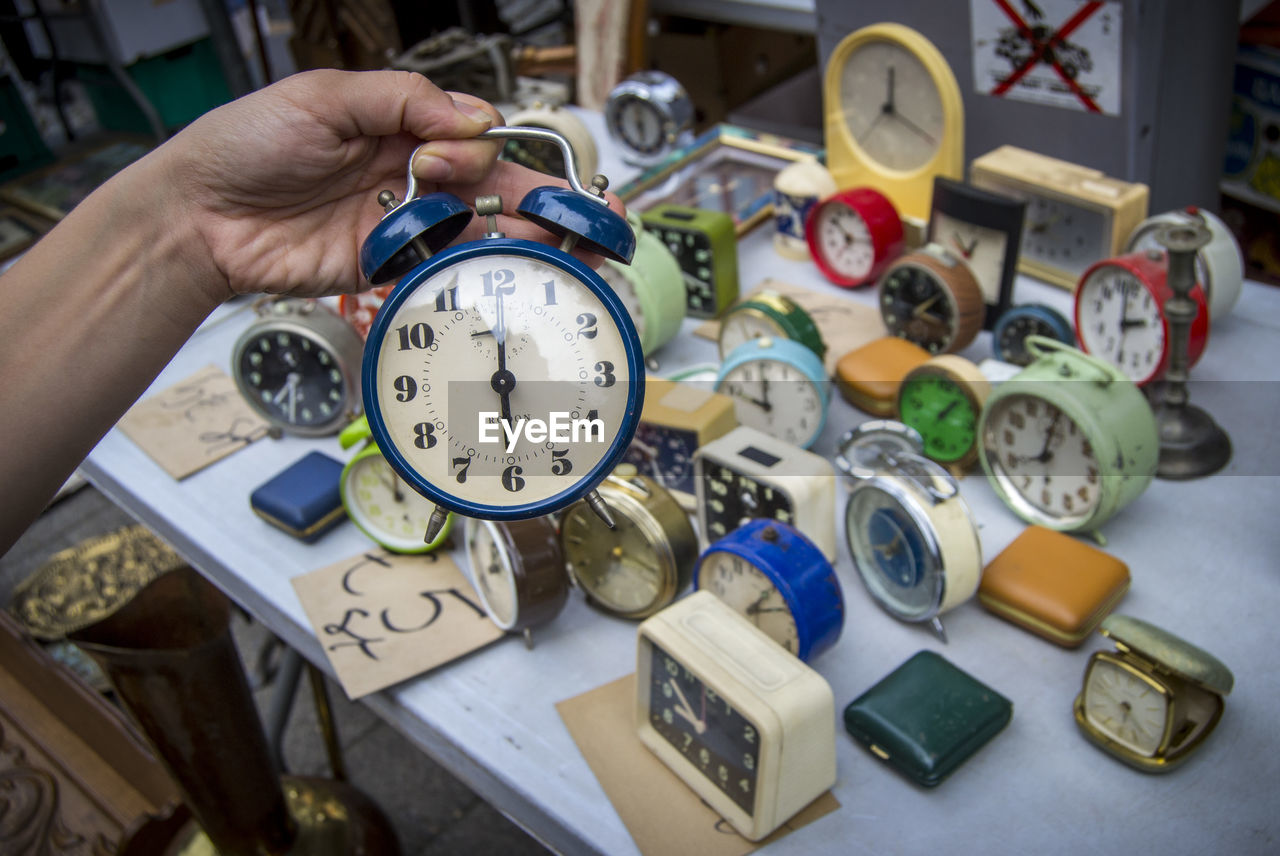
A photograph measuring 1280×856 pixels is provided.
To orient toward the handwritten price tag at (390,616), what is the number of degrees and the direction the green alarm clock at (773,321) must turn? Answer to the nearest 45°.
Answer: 0° — it already faces it

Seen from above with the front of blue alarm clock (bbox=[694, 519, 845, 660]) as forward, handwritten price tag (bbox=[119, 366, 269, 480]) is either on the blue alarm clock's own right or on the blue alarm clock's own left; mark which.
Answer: on the blue alarm clock's own right

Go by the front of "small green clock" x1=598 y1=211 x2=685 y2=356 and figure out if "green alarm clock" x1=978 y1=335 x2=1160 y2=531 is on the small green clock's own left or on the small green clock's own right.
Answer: on the small green clock's own left

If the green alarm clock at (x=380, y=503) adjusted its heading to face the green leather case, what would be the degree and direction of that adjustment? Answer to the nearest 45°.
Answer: approximately 45° to its left

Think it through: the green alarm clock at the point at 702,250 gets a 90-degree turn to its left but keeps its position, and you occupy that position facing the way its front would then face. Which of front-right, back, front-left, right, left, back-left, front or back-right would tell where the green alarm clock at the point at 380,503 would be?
right

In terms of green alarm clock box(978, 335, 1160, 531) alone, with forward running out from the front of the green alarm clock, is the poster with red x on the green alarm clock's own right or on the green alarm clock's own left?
on the green alarm clock's own right

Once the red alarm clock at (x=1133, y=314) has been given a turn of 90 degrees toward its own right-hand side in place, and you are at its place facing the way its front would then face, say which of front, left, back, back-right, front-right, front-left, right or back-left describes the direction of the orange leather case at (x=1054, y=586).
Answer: back-left

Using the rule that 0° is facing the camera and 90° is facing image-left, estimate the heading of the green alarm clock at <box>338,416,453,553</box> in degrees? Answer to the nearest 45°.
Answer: approximately 0°
